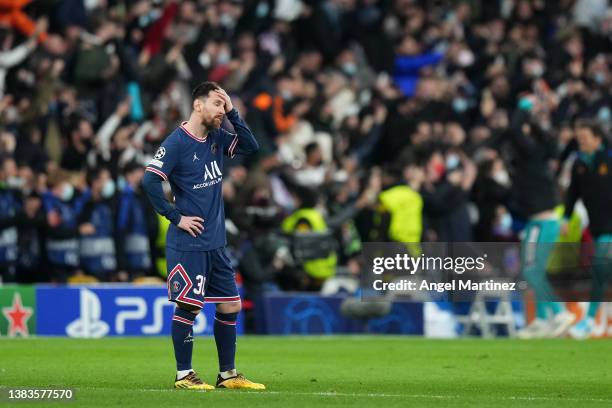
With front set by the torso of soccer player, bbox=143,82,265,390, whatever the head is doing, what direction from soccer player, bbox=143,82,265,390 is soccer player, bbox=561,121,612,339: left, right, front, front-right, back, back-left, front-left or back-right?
left

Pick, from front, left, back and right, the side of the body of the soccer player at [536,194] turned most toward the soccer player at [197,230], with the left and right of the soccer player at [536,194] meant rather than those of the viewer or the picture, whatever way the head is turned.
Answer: left

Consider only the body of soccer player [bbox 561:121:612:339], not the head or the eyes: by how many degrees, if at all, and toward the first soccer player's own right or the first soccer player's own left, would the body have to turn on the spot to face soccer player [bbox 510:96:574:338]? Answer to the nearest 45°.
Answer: approximately 90° to the first soccer player's own right

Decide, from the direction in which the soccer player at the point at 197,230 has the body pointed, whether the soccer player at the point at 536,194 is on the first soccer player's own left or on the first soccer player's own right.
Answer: on the first soccer player's own left

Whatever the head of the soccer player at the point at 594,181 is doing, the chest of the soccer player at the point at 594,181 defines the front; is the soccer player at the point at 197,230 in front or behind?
in front
